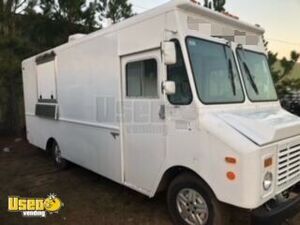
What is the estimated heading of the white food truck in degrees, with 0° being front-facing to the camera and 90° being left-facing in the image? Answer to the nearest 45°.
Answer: approximately 315°

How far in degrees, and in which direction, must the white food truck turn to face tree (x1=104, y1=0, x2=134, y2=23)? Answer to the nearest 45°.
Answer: approximately 135° to its left

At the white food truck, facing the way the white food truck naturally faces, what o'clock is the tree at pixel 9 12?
The tree is roughly at 6 o'clock from the white food truck.

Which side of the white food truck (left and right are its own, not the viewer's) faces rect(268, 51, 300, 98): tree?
left

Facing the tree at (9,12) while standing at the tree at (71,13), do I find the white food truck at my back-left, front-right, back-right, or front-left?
back-left

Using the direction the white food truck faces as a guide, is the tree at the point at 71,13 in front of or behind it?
behind
